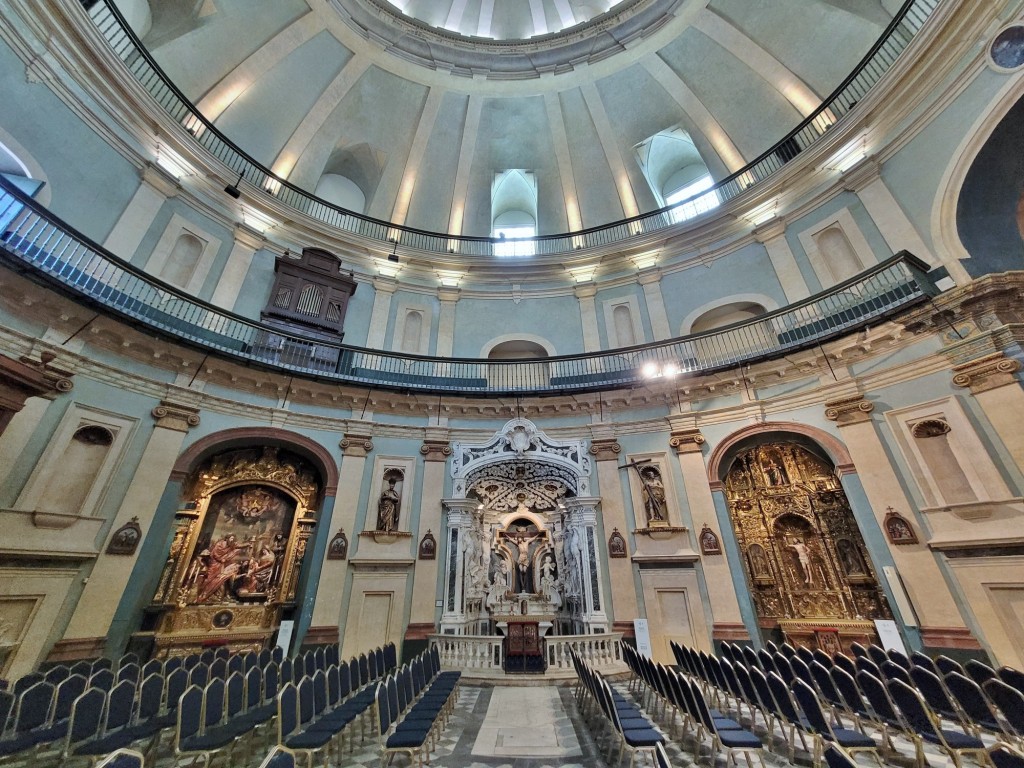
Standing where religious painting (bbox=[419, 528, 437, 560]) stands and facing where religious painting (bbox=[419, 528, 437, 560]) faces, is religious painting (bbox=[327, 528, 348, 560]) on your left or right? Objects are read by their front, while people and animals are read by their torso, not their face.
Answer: on your right

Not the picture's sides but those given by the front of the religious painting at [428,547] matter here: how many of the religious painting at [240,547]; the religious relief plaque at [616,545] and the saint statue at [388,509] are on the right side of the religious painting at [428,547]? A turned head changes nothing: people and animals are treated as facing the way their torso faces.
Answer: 2

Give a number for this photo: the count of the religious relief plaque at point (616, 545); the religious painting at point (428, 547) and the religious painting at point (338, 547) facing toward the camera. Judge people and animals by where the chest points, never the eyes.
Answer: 3

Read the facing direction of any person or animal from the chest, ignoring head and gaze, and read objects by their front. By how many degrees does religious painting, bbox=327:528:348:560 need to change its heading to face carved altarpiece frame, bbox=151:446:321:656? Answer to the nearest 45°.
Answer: approximately 90° to its right

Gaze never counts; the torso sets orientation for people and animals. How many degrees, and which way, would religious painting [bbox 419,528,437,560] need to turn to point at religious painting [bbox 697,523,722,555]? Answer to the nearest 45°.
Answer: approximately 90° to its left

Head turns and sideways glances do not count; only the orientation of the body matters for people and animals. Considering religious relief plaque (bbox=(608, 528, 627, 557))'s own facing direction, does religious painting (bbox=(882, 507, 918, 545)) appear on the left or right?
on its left

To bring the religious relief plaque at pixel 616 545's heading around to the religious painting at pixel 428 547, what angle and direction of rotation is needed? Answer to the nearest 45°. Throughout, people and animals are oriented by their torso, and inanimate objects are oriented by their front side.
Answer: approximately 90° to its right

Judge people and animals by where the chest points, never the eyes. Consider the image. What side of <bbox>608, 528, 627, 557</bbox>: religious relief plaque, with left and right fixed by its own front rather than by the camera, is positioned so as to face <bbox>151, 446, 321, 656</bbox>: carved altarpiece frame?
right

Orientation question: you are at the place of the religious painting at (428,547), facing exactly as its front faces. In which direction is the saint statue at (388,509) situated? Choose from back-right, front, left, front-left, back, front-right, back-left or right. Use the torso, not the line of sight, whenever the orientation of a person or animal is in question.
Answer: right

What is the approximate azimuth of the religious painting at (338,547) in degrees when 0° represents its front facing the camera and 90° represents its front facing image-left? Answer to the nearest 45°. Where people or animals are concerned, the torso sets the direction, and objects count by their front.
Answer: approximately 0°

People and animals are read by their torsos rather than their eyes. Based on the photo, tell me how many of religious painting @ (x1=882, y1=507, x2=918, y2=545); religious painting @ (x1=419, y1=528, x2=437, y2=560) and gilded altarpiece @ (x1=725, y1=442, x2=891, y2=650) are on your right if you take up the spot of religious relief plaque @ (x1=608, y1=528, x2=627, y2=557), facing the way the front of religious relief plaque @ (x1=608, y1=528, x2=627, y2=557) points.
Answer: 1
